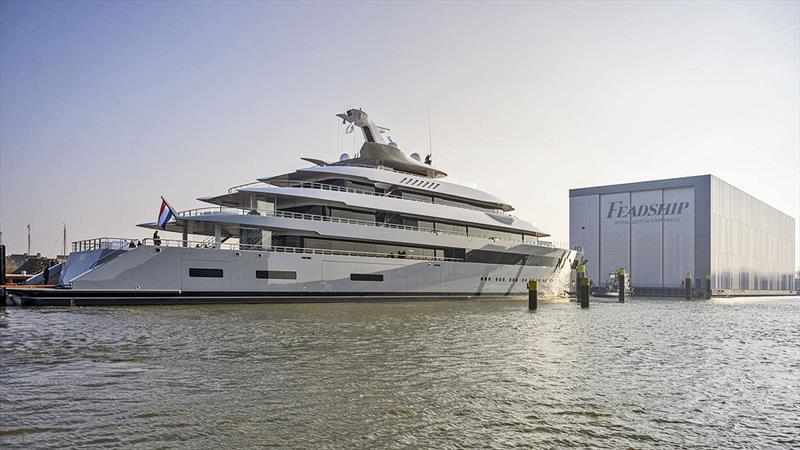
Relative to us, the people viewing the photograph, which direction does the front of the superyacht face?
facing away from the viewer and to the right of the viewer

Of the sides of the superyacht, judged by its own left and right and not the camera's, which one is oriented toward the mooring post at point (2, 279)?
back
